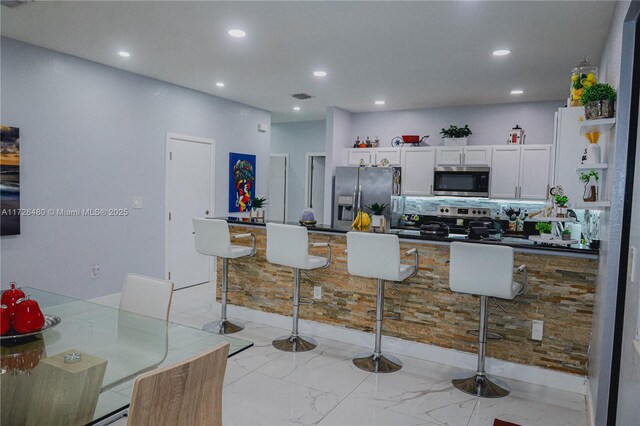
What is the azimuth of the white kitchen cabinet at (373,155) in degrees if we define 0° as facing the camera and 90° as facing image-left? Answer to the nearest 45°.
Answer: approximately 0°

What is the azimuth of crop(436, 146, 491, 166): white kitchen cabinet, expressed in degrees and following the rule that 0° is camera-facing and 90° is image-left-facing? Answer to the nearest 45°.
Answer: approximately 0°

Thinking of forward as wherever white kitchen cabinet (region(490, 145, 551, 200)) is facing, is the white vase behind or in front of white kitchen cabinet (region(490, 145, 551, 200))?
in front

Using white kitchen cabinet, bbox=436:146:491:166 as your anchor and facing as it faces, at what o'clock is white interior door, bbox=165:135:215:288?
The white interior door is roughly at 2 o'clock from the white kitchen cabinet.

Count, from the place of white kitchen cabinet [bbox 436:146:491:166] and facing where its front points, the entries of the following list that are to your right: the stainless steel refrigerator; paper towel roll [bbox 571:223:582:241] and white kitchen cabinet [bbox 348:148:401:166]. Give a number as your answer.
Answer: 2

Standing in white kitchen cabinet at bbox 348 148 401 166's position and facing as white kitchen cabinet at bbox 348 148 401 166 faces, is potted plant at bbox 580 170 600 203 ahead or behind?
ahead

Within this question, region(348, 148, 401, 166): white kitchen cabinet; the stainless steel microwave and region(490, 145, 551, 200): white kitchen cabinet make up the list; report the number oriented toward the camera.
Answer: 3
